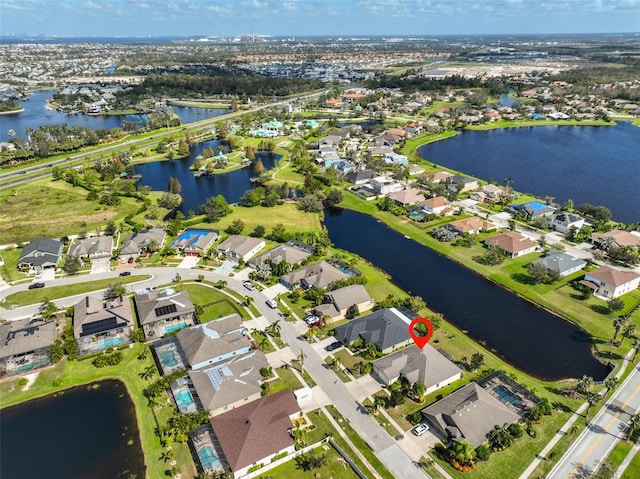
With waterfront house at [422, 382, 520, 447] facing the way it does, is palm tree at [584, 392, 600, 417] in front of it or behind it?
behind

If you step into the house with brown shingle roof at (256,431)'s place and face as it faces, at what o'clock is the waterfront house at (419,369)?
The waterfront house is roughly at 1 o'clock from the house with brown shingle roof.

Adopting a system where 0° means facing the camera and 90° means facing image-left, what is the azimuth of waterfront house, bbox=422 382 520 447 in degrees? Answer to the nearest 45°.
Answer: approximately 45°

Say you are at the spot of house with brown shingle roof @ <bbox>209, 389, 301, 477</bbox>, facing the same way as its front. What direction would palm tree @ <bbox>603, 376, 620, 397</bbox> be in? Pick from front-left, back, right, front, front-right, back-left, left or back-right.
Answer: front-right

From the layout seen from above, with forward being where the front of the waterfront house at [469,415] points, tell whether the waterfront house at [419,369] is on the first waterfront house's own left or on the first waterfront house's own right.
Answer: on the first waterfront house's own right

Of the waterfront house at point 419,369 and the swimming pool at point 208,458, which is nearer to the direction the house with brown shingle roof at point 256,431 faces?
the waterfront house

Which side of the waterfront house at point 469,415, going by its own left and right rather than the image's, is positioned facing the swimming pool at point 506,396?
back

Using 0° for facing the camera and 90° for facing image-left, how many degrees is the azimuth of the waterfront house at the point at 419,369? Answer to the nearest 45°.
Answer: approximately 45°

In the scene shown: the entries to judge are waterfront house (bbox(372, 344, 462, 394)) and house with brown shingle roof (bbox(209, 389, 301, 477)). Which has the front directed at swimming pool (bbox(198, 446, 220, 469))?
the waterfront house

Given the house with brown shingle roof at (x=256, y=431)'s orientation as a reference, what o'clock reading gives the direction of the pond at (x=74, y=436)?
The pond is roughly at 8 o'clock from the house with brown shingle roof.

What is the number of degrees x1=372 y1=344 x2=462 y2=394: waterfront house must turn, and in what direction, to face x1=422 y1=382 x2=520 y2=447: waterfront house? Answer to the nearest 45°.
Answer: approximately 90° to its left

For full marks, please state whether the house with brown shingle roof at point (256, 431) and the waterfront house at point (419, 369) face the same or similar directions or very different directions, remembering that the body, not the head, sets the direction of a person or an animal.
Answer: very different directions
